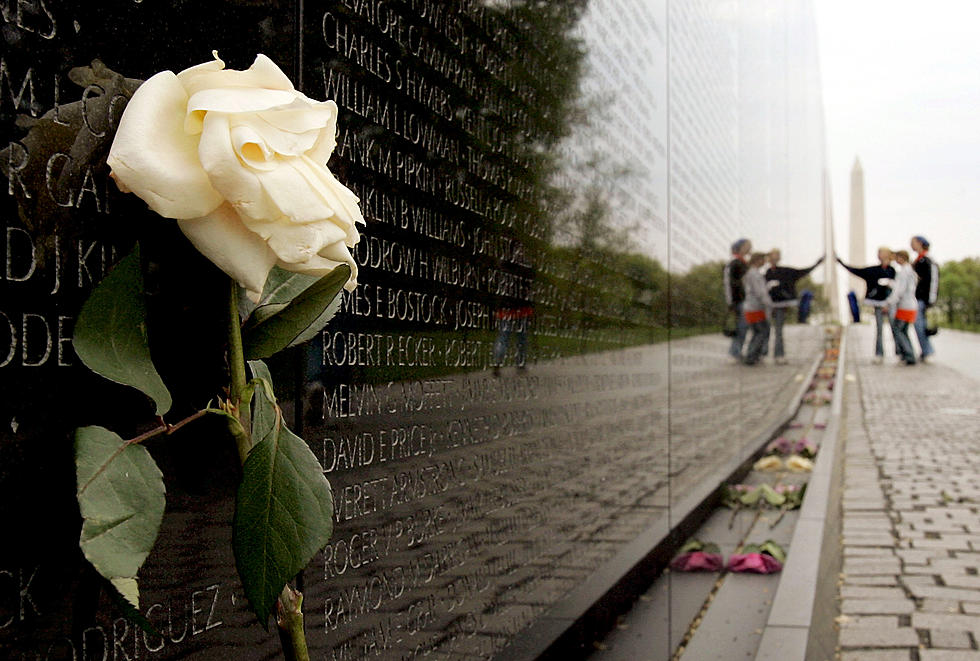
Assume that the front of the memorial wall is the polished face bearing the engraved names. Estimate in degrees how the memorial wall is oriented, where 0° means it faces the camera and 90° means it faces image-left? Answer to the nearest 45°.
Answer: approximately 315°

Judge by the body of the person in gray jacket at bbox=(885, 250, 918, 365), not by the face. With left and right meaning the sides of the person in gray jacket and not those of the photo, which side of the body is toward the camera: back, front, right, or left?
left

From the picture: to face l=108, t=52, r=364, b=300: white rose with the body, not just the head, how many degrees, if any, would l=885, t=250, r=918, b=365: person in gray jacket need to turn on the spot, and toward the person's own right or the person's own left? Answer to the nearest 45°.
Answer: approximately 90° to the person's own left

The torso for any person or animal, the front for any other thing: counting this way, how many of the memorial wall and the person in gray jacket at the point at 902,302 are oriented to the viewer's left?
1

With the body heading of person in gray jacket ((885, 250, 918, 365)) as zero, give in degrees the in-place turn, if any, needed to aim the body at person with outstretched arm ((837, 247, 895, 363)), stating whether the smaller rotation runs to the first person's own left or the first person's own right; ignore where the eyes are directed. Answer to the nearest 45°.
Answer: approximately 45° to the first person's own right

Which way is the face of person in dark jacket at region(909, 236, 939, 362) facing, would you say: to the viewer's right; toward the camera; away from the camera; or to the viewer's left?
to the viewer's left

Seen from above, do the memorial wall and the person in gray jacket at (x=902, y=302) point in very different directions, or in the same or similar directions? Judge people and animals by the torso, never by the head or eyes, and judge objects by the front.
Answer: very different directions

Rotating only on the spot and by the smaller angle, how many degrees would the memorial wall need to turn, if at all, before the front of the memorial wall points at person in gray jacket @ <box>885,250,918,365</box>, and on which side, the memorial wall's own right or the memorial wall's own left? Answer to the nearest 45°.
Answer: approximately 90° to the memorial wall's own left

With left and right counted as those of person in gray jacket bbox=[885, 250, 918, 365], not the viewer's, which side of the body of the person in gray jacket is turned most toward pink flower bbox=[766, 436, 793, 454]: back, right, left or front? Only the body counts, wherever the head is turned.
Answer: left
